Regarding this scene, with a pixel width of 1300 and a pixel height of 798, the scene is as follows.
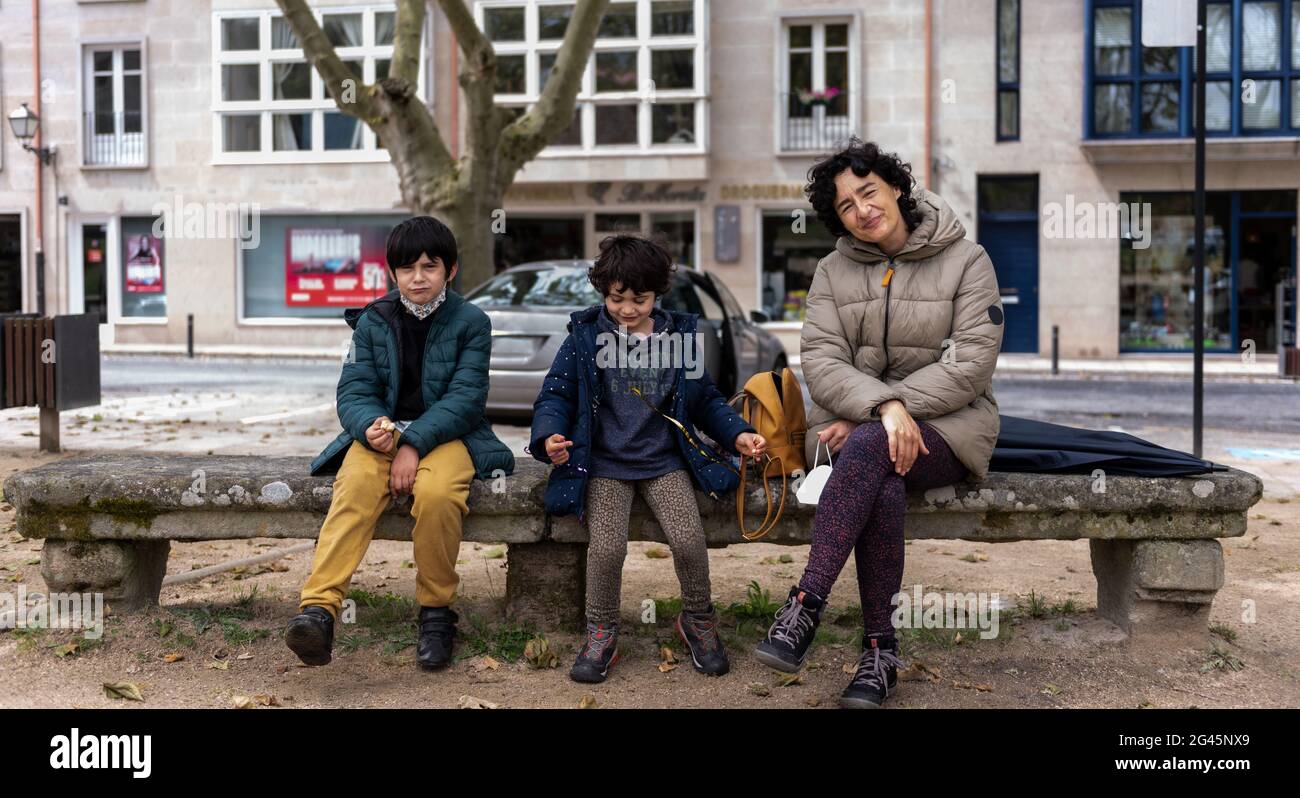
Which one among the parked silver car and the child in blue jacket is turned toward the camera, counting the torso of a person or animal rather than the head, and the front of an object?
the child in blue jacket

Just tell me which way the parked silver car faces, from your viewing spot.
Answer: facing away from the viewer and to the right of the viewer

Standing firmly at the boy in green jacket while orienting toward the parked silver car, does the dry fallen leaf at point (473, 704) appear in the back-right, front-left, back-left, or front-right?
back-right

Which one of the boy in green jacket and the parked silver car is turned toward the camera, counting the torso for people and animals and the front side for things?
the boy in green jacket

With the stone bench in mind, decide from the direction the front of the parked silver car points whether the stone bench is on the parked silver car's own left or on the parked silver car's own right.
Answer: on the parked silver car's own right

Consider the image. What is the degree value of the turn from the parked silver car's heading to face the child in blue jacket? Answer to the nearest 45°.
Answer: approximately 135° to its right

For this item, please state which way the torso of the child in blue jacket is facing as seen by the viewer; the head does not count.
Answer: toward the camera

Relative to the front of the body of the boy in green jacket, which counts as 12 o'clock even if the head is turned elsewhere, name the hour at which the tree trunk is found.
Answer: The tree trunk is roughly at 6 o'clock from the boy in green jacket.

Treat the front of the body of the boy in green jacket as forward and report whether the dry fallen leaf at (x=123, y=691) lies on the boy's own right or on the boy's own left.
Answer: on the boy's own right

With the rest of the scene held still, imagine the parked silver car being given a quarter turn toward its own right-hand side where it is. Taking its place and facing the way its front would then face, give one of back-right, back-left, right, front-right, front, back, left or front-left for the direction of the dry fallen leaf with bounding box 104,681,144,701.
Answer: front-right

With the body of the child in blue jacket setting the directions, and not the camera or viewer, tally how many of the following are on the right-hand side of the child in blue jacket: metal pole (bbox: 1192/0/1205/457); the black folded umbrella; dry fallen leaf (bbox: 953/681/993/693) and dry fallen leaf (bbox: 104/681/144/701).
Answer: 1

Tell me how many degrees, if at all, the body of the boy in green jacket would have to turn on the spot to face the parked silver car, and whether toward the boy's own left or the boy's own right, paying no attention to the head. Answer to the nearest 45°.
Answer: approximately 180°

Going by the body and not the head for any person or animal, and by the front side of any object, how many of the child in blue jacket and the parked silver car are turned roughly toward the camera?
1

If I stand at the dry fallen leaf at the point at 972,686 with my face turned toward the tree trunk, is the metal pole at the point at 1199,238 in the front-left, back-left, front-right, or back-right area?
front-right

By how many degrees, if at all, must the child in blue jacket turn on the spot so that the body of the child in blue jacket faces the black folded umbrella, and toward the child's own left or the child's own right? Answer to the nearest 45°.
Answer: approximately 90° to the child's own left

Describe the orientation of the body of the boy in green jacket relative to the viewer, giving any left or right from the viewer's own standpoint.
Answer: facing the viewer
